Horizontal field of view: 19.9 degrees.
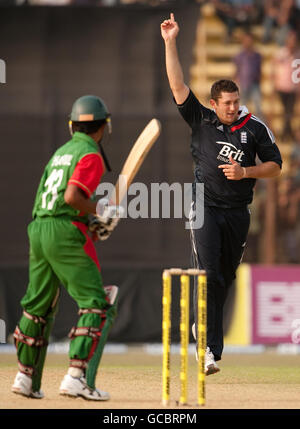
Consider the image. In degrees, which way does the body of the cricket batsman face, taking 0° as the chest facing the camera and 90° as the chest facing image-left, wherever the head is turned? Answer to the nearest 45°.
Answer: approximately 225°

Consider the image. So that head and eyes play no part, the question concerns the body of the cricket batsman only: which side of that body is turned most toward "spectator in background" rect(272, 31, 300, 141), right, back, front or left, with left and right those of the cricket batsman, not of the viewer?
front

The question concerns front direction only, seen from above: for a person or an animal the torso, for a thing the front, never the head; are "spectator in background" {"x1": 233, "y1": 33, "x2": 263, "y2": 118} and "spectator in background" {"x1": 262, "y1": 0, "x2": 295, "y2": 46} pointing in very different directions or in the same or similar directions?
same or similar directions

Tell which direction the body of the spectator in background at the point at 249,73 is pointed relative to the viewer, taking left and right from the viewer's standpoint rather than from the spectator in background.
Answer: facing the viewer

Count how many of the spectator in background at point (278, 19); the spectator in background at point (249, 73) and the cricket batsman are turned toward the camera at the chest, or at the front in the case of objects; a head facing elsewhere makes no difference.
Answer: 2

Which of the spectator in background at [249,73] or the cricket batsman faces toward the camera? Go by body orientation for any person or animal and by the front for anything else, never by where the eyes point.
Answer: the spectator in background

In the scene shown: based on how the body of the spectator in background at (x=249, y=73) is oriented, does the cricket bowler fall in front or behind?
in front

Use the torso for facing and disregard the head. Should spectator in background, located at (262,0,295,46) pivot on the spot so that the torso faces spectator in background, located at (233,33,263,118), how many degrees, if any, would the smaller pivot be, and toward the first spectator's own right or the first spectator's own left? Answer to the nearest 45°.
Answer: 0° — they already face them

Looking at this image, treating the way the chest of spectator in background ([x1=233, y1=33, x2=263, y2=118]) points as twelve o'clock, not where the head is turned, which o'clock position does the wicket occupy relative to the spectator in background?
The wicket is roughly at 12 o'clock from the spectator in background.

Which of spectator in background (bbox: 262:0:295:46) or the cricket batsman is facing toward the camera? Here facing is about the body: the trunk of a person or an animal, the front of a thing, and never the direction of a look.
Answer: the spectator in background

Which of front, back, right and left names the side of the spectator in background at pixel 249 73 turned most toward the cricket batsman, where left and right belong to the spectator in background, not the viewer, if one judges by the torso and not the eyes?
front

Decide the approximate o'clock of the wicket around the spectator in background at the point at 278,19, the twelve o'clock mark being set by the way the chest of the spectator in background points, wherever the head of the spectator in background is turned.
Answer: The wicket is roughly at 12 o'clock from the spectator in background.

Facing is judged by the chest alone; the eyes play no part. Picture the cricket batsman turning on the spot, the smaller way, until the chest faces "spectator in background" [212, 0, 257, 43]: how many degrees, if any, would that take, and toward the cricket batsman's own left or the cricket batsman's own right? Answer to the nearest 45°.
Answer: approximately 45° to the cricket batsman's own left
